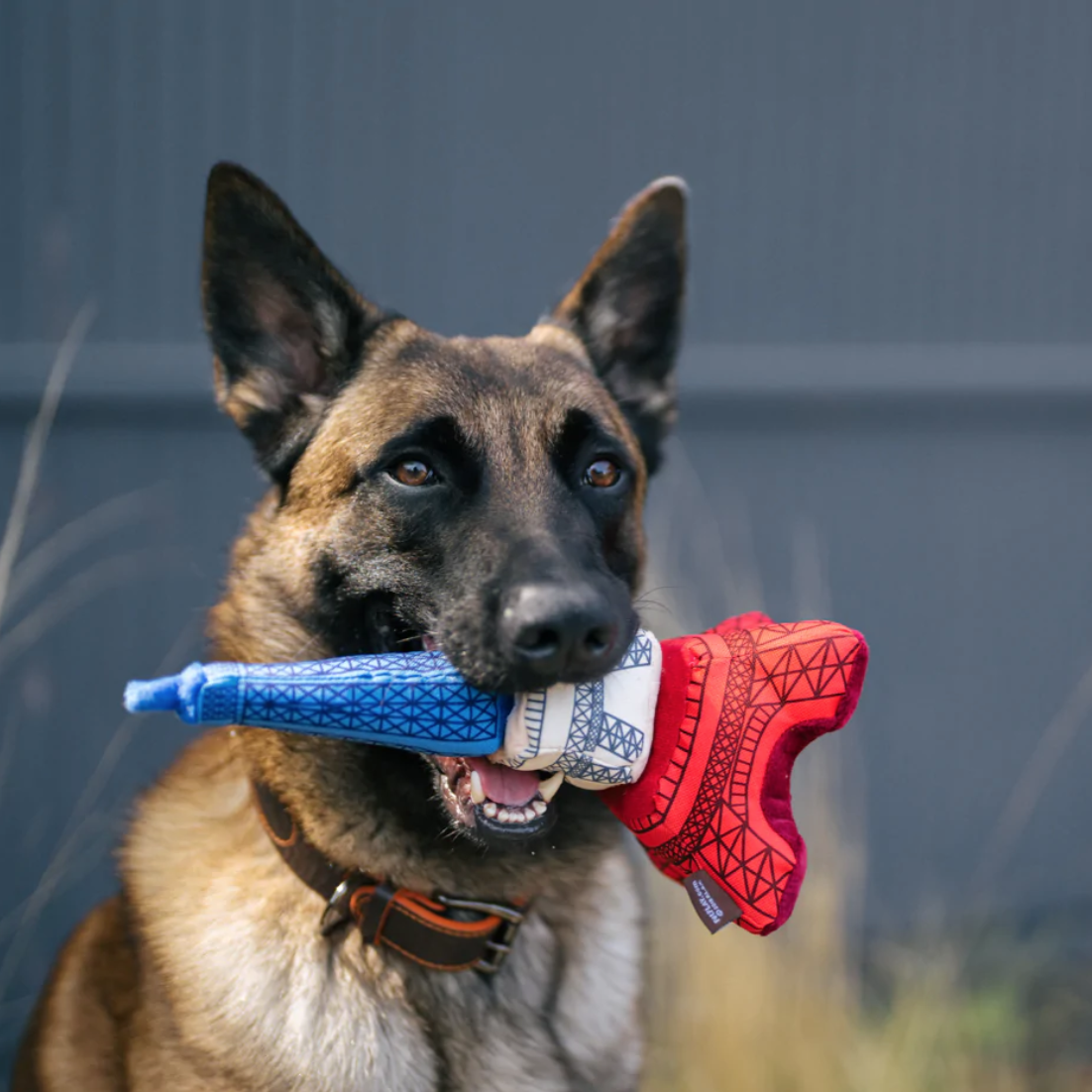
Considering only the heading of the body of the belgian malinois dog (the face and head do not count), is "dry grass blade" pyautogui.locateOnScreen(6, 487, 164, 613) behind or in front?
behind

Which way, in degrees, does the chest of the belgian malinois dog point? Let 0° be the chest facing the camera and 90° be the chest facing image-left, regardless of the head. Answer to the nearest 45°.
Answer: approximately 315°
